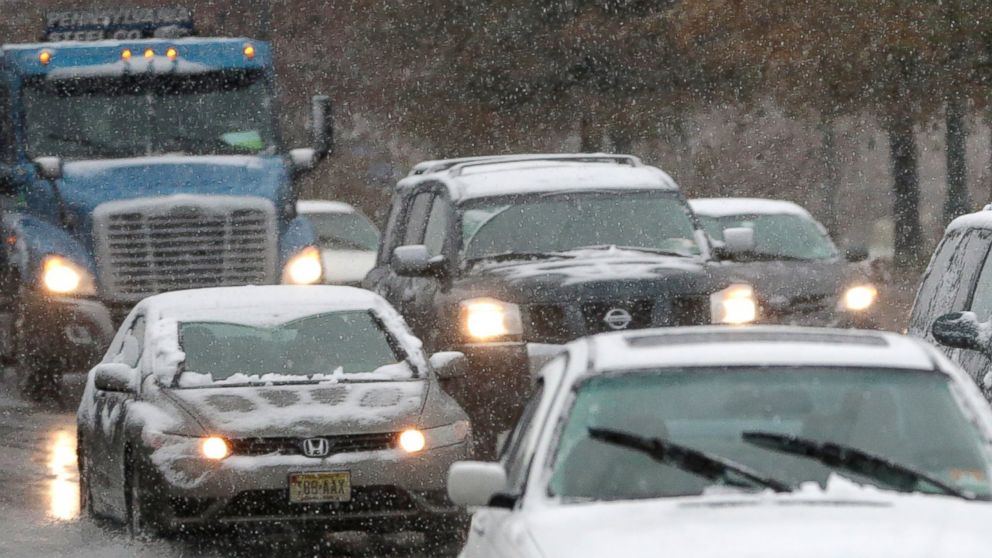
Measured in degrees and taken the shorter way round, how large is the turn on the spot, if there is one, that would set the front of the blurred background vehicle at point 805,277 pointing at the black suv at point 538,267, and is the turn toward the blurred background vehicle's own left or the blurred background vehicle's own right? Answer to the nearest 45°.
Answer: approximately 45° to the blurred background vehicle's own right

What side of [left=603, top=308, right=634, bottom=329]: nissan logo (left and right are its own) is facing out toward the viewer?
front

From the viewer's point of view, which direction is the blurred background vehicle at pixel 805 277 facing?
toward the camera

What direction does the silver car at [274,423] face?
toward the camera

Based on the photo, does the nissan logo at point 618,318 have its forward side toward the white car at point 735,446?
yes

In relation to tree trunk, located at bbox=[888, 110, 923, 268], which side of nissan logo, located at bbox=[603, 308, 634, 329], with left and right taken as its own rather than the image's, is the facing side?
back

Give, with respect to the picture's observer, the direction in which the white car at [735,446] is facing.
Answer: facing the viewer

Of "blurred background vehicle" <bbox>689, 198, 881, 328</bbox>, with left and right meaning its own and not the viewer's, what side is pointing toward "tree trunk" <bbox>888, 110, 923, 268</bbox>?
back

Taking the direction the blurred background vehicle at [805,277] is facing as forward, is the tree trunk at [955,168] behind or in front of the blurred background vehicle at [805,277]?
behind
